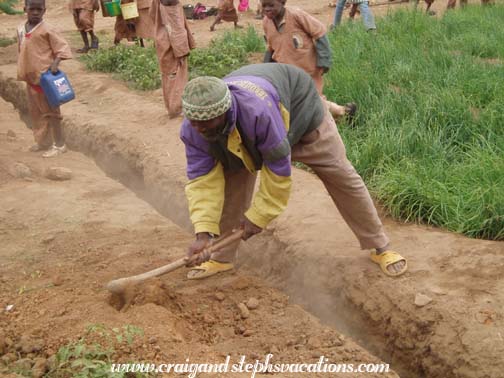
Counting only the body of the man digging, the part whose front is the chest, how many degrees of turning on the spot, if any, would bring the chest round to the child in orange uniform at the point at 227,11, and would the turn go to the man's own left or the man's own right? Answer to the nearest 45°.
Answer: approximately 135° to the man's own right

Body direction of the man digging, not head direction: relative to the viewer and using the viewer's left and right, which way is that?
facing the viewer and to the left of the viewer

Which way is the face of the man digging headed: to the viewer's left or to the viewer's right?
to the viewer's left
